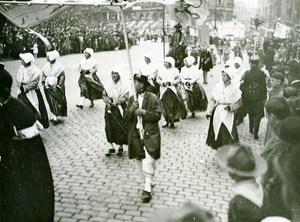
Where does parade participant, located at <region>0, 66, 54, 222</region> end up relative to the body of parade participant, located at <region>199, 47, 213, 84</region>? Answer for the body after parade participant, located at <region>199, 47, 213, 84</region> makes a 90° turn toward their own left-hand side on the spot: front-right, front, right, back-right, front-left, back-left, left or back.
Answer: right

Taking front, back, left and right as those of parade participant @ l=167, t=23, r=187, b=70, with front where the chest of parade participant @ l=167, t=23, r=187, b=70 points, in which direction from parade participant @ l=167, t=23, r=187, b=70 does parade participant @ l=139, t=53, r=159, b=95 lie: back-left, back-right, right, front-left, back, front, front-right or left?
front

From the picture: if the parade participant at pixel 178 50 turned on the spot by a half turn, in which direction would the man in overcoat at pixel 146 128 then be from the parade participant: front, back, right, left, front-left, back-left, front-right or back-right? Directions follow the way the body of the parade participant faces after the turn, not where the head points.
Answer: back

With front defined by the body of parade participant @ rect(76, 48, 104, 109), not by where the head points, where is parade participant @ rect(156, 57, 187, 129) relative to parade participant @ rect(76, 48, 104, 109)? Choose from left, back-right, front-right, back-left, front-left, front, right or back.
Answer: left

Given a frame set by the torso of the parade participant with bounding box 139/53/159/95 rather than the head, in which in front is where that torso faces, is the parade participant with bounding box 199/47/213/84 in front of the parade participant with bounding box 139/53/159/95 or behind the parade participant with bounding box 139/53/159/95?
behind

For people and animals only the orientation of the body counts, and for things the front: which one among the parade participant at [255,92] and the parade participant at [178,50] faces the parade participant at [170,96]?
the parade participant at [178,50]

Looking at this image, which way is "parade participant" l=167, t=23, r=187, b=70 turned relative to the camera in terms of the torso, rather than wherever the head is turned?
toward the camera

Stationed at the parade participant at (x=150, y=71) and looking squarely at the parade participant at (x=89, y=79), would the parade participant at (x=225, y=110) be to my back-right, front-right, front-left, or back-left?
back-left

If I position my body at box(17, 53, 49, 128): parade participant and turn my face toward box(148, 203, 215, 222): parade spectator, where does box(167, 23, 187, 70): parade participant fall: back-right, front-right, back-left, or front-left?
back-left

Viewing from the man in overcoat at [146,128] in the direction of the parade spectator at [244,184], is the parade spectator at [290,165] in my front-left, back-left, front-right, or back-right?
front-left

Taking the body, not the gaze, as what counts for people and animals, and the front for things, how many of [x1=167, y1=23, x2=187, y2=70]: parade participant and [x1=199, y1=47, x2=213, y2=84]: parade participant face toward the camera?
2

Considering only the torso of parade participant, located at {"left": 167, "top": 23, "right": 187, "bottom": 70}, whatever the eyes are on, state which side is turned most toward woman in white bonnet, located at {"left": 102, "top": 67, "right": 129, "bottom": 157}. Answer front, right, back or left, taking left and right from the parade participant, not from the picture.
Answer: front

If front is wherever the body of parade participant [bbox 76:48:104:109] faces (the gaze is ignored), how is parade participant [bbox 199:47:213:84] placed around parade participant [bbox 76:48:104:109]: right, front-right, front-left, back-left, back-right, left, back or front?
back

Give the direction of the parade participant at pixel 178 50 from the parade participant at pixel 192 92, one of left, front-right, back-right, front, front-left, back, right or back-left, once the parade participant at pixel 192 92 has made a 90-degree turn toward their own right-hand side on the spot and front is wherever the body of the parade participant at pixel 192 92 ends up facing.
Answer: front-right

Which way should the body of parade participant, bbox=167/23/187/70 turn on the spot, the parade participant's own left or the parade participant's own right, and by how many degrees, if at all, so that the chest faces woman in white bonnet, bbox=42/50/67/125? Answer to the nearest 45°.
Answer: approximately 45° to the parade participant's own right
